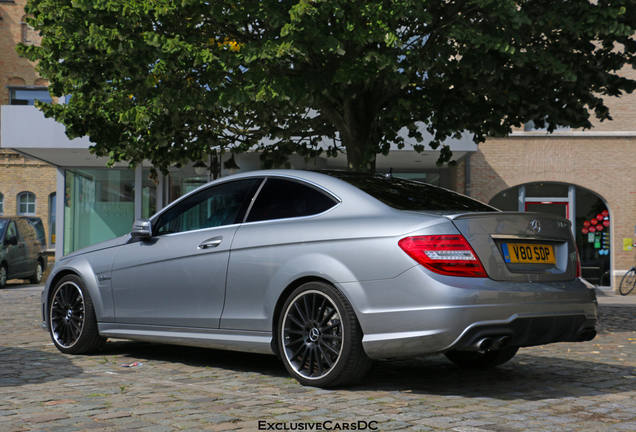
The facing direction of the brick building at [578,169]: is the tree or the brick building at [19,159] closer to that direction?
the tree

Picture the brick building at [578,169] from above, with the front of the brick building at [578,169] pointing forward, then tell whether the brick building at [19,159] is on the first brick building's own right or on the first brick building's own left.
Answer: on the first brick building's own right

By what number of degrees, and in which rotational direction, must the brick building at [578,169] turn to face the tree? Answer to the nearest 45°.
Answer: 0° — it already faces it

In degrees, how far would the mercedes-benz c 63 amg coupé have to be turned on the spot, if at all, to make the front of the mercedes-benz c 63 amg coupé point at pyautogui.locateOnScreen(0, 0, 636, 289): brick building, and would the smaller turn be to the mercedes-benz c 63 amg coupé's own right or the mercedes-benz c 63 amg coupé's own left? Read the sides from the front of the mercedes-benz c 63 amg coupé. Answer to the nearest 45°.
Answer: approximately 45° to the mercedes-benz c 63 amg coupé's own right

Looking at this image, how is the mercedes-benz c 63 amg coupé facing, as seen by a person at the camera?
facing away from the viewer and to the left of the viewer

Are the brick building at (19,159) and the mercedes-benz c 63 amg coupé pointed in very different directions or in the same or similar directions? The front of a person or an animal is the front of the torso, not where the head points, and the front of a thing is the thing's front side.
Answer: very different directions

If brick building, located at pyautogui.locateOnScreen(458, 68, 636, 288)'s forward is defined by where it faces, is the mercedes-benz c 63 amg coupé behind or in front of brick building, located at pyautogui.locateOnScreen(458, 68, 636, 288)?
in front

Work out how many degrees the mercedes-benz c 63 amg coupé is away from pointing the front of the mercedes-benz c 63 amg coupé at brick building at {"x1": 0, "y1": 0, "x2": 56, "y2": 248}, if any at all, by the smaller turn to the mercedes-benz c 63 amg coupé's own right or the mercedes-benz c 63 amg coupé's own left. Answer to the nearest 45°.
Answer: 0° — it already faces it

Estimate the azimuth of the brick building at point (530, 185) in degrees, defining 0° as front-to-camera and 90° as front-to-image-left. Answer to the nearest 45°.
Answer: approximately 0°

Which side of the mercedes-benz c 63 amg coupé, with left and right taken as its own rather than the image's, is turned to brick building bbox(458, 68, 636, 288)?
right

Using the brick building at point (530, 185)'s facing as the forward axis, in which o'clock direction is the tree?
The tree is roughly at 1 o'clock from the brick building.
